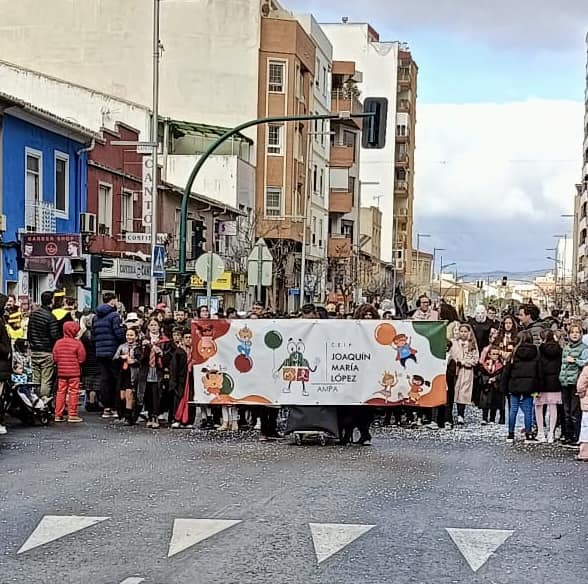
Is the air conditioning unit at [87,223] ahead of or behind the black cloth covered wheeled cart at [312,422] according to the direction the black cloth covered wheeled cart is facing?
behind

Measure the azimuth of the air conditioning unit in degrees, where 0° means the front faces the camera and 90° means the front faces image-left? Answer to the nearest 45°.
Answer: approximately 315°

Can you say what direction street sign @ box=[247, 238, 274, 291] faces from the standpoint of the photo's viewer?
facing away from the viewer

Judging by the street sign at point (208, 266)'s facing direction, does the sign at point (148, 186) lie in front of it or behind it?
in front

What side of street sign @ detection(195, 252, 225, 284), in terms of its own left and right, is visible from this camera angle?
back
